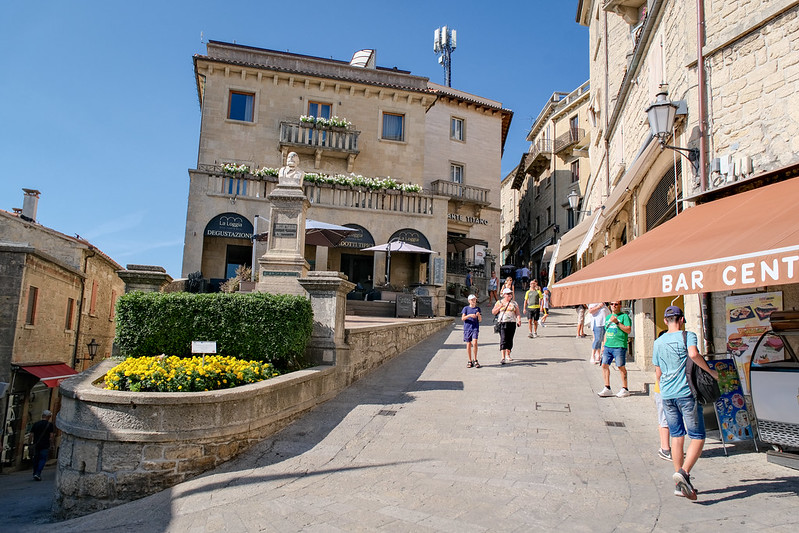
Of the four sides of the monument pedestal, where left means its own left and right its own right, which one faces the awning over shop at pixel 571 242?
left

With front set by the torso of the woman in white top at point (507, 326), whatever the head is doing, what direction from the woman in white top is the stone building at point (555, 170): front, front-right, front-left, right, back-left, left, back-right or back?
back

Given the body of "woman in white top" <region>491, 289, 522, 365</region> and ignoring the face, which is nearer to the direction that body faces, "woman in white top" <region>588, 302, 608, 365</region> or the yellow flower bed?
the yellow flower bed

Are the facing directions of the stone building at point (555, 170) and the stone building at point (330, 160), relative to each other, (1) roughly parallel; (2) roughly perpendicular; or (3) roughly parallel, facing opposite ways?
roughly perpendicular

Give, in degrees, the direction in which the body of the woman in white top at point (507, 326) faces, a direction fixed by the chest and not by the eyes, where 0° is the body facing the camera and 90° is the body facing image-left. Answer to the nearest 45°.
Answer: approximately 0°

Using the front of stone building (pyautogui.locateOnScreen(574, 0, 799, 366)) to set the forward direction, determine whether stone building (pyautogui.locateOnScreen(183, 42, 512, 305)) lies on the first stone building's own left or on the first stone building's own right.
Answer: on the first stone building's own right

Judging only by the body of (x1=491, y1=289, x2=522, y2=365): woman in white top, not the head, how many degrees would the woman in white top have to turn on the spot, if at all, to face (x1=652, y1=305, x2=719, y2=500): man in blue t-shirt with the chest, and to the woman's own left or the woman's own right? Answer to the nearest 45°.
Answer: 0° — they already face them

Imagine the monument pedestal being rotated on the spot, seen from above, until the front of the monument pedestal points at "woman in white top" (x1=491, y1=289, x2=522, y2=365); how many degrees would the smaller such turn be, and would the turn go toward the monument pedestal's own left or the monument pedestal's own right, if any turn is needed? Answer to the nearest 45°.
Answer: approximately 90° to the monument pedestal's own left
